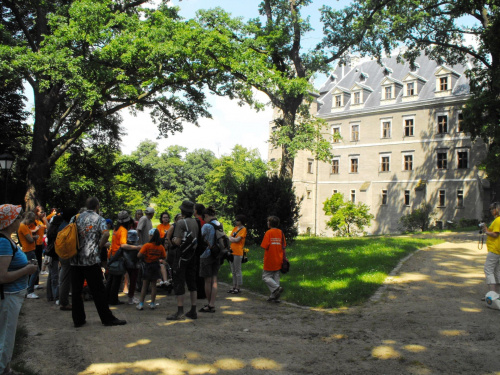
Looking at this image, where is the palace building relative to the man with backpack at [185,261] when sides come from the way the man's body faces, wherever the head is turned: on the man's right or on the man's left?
on the man's right

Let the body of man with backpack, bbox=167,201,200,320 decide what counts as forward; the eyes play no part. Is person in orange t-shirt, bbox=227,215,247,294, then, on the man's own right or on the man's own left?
on the man's own right

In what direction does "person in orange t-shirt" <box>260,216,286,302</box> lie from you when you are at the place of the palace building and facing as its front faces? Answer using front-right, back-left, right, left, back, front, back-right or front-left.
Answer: front-left

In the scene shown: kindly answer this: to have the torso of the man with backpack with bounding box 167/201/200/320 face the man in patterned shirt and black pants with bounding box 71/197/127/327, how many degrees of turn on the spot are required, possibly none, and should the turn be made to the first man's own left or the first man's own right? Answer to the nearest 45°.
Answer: approximately 45° to the first man's own left

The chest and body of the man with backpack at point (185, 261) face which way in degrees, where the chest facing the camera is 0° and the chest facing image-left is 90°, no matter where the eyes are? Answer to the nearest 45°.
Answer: approximately 135°

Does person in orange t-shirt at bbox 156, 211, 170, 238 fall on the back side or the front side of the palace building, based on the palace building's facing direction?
on the front side

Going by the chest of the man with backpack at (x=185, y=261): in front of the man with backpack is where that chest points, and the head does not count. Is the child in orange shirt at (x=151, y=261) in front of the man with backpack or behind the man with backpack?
in front

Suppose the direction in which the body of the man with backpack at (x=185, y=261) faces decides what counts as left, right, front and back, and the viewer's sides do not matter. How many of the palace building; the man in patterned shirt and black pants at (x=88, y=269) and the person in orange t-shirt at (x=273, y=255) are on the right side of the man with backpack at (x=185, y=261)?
2

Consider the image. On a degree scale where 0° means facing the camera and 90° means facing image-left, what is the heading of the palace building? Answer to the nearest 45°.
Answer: approximately 45°

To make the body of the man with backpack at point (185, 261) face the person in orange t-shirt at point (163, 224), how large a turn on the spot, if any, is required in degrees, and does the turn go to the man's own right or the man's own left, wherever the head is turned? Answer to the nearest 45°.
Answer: approximately 45° to the man's own right

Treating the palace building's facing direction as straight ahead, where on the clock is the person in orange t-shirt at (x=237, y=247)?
The person in orange t-shirt is roughly at 11 o'clock from the palace building.

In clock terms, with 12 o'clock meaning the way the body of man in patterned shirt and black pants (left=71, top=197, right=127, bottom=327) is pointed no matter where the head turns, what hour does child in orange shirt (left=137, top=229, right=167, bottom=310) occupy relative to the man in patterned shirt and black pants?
The child in orange shirt is roughly at 12 o'clock from the man in patterned shirt and black pants.

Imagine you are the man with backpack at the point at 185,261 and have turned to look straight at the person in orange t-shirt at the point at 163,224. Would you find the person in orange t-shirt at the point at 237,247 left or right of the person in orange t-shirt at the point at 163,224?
right

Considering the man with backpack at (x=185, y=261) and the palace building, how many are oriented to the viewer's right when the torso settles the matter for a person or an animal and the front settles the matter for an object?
0
